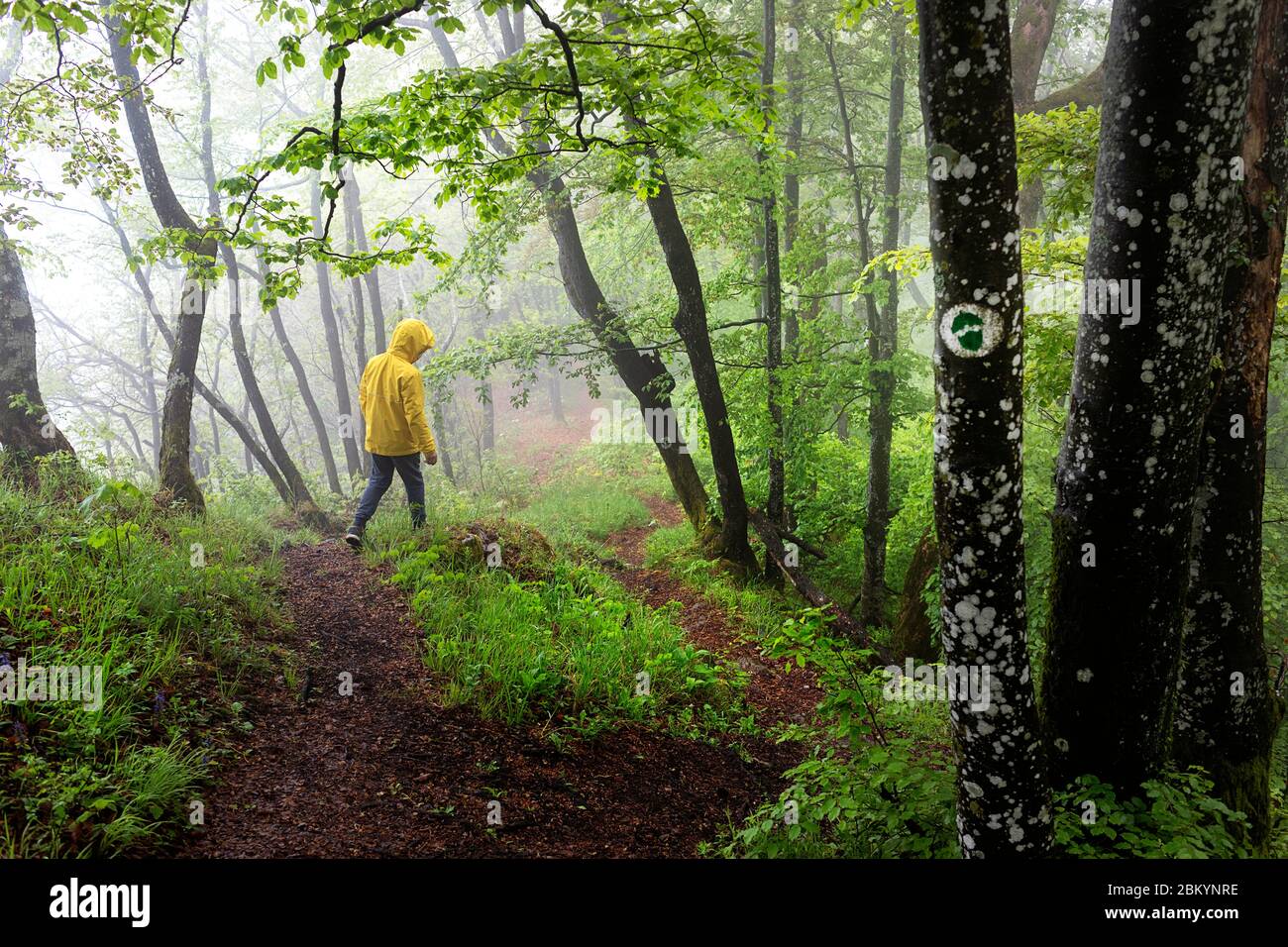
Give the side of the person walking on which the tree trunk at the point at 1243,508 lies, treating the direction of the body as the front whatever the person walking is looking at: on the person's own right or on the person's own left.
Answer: on the person's own right

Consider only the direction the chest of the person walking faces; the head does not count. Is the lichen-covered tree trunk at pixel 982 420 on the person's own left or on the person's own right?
on the person's own right

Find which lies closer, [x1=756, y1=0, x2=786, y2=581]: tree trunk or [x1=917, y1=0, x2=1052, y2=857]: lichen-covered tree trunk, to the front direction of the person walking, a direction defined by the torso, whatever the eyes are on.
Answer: the tree trunk

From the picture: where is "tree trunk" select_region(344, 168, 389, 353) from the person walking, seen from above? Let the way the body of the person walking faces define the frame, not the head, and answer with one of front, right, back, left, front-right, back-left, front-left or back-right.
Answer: front-left

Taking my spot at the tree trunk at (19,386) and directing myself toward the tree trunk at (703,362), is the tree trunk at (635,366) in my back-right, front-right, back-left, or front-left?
front-left

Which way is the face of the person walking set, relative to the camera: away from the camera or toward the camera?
away from the camera

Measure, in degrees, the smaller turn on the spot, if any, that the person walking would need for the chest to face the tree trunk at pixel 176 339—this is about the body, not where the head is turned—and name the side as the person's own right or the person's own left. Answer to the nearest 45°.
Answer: approximately 90° to the person's own left

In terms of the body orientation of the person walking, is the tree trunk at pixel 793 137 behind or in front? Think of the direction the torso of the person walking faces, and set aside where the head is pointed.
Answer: in front

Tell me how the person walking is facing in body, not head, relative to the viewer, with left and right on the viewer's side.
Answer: facing away from the viewer and to the right of the viewer

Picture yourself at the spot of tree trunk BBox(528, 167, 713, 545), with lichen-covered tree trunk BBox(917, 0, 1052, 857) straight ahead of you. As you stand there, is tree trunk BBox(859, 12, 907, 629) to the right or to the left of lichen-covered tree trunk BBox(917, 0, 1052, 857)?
left
